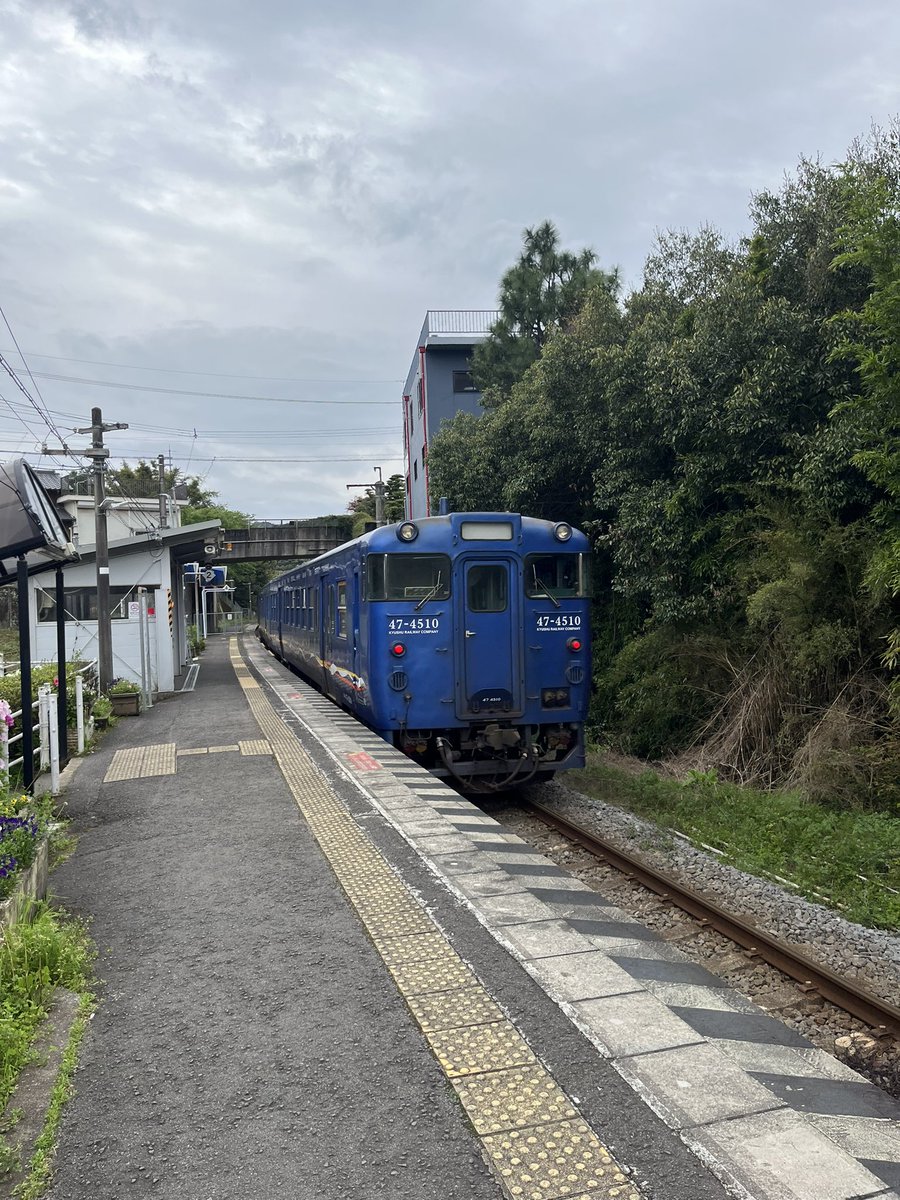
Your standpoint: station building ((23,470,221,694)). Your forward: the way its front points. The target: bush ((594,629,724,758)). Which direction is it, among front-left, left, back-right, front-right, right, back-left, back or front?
front-right

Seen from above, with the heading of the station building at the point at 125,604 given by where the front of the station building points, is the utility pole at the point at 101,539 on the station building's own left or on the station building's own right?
on the station building's own right

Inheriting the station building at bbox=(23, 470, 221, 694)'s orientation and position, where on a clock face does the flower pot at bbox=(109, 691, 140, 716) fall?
The flower pot is roughly at 3 o'clock from the station building.

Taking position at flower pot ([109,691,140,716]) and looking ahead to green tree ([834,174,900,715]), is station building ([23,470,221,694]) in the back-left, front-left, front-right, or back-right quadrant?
back-left

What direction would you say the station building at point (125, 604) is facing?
to the viewer's right

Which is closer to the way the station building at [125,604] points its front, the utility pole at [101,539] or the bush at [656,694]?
the bush

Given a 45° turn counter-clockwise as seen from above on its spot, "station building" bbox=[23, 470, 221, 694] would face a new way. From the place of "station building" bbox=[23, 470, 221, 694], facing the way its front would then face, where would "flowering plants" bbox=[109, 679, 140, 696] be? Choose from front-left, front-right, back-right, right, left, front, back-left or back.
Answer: back-right

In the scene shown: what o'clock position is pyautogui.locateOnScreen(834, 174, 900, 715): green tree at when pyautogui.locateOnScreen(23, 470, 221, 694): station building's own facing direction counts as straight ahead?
The green tree is roughly at 2 o'clock from the station building.
